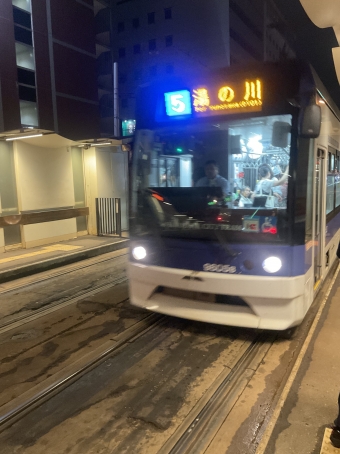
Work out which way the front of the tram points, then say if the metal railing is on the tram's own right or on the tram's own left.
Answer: on the tram's own right

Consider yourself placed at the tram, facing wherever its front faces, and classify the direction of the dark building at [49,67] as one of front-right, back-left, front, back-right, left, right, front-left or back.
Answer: right

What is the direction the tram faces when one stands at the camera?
facing the viewer and to the left of the viewer

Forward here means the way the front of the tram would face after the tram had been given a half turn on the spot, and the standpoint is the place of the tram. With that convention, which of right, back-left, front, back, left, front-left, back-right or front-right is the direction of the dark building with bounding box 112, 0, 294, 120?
front-left
